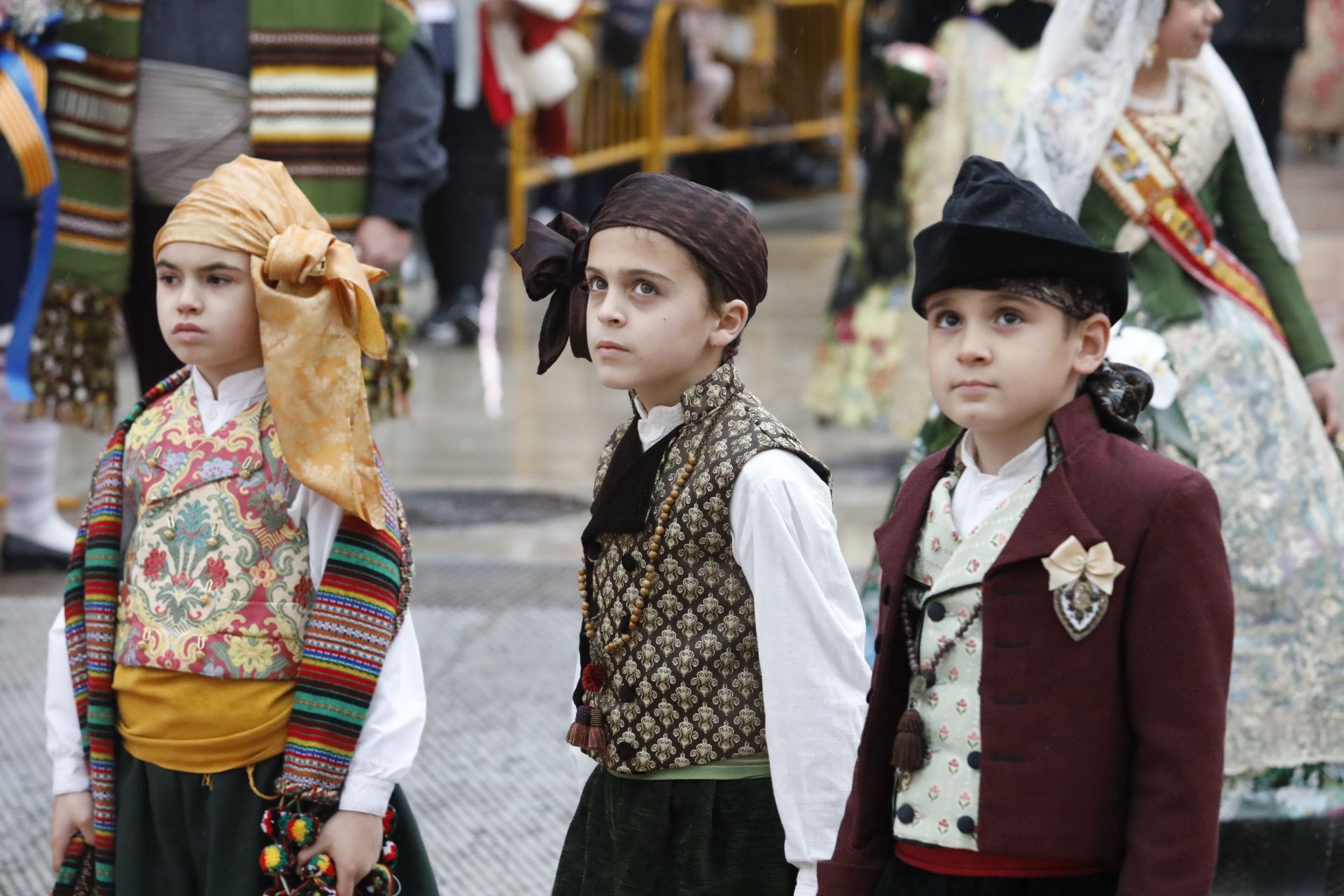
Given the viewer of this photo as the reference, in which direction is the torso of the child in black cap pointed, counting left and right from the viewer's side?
facing the viewer and to the left of the viewer

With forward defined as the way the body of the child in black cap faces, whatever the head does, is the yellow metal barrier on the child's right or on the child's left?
on the child's right

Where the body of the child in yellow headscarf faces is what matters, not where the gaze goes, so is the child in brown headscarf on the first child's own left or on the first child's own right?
on the first child's own left

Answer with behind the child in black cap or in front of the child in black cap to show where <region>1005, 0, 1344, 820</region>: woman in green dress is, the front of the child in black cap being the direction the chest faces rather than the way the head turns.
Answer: behind

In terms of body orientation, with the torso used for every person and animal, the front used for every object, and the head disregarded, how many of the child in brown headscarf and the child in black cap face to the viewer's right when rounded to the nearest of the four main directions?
0

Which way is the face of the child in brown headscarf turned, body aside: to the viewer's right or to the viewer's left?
to the viewer's left

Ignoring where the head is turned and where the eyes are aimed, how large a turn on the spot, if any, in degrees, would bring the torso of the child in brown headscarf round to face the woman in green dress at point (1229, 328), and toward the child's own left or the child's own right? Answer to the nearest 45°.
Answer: approximately 180°

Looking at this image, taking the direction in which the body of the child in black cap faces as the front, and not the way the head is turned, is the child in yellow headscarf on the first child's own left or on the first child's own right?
on the first child's own right

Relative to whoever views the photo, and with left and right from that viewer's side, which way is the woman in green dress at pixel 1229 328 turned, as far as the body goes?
facing the viewer and to the right of the viewer

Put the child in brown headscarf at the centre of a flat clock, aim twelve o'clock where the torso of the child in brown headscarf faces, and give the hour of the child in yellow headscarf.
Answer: The child in yellow headscarf is roughly at 2 o'clock from the child in brown headscarf.

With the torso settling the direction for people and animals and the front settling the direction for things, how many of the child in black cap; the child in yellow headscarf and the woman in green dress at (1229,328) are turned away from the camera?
0

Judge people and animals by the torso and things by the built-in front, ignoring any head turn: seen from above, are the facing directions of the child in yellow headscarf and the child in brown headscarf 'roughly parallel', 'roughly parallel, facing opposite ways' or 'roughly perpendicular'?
roughly parallel

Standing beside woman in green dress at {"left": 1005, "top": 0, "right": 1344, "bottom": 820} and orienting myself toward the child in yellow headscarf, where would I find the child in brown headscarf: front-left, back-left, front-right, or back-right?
front-left

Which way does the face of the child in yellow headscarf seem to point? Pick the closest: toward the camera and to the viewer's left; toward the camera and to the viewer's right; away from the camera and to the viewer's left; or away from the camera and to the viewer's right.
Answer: toward the camera and to the viewer's left

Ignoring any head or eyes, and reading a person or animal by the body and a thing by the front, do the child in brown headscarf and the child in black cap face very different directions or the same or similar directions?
same or similar directions
